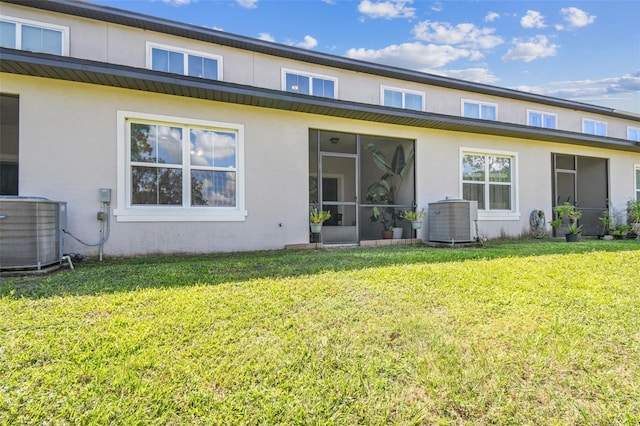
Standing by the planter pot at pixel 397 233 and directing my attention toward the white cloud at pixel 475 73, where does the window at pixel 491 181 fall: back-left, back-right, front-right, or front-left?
front-right

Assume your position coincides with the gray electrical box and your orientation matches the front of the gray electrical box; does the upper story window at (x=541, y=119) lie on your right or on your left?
on your left

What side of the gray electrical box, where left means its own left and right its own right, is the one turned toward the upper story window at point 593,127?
left

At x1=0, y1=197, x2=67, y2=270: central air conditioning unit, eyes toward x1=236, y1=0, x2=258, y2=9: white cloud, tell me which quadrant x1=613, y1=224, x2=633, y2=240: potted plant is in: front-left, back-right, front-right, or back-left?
front-right

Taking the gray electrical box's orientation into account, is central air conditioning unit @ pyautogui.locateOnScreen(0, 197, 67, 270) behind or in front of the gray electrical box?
in front

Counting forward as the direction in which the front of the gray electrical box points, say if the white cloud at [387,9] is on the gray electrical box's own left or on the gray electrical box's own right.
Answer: on the gray electrical box's own left

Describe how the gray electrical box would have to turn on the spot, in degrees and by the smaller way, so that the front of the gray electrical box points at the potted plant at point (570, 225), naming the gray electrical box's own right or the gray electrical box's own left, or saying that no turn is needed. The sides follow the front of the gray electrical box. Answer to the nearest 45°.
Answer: approximately 90° to the gray electrical box's own left

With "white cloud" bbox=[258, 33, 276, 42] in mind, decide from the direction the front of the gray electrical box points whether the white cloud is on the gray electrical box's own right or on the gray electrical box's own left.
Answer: on the gray electrical box's own left

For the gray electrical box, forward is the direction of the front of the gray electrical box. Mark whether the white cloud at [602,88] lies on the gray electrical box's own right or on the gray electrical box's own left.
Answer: on the gray electrical box's own left

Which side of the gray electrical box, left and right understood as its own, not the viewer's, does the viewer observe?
front

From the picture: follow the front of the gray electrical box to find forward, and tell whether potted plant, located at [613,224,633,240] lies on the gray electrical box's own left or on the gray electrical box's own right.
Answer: on the gray electrical box's own left
